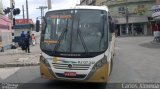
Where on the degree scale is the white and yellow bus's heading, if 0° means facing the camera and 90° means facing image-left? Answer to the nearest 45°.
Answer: approximately 0°
